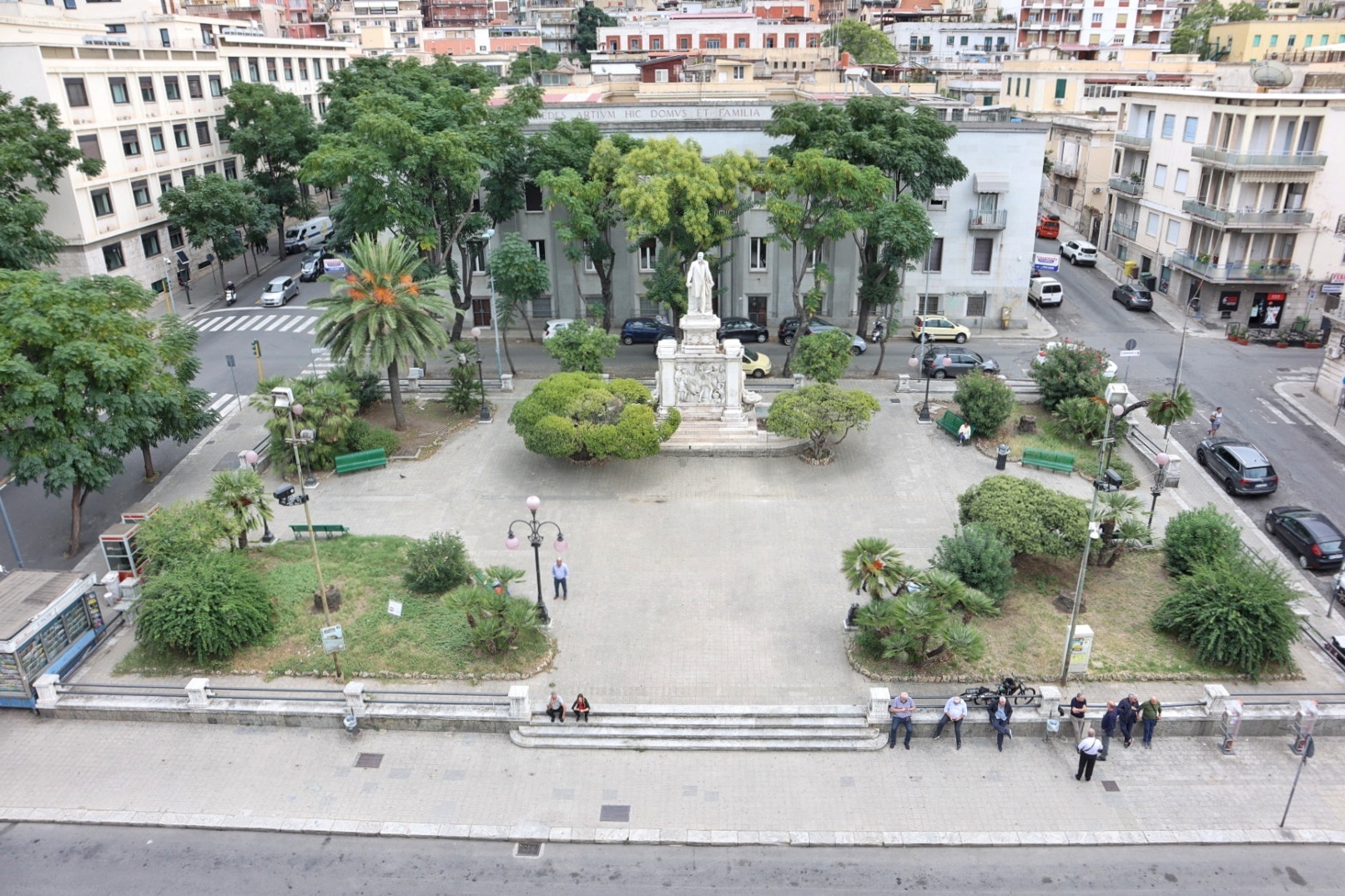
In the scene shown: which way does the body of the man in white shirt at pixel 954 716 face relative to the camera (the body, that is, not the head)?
toward the camera

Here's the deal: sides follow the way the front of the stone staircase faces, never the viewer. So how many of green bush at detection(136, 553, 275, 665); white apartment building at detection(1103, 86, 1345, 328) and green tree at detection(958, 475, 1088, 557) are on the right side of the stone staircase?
1

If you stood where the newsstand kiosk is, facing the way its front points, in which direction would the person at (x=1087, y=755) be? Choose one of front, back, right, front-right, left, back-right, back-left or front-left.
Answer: front

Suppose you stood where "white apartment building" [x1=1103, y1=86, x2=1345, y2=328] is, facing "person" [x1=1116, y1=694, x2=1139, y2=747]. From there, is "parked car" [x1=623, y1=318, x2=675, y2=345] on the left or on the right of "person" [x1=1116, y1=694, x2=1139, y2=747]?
right

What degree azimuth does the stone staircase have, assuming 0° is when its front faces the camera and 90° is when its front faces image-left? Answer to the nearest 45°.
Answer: approximately 0°

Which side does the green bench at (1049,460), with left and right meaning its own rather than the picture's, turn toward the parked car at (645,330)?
right

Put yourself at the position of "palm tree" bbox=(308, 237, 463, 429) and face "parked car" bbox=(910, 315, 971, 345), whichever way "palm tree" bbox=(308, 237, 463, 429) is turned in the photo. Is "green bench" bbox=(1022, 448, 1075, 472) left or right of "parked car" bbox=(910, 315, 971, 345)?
right

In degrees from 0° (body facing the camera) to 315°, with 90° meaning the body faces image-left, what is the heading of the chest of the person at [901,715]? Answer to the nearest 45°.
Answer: approximately 0°

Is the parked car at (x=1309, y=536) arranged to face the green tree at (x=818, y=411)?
no

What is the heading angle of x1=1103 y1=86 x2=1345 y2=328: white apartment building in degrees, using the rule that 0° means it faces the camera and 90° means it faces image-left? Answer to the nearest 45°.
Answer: approximately 45°

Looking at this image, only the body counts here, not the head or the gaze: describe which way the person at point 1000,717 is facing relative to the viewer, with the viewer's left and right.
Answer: facing the viewer

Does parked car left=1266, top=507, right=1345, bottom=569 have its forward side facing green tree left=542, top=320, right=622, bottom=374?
no

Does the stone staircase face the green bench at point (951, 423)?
no
